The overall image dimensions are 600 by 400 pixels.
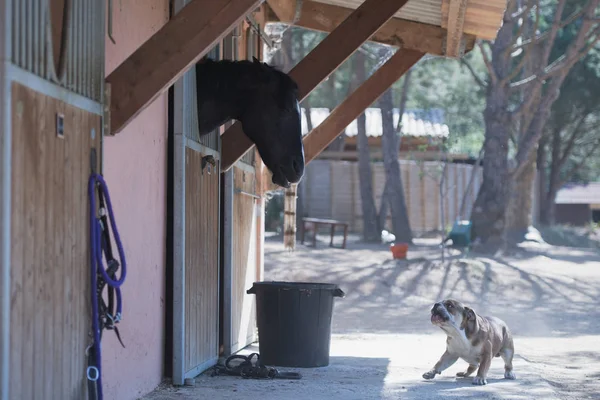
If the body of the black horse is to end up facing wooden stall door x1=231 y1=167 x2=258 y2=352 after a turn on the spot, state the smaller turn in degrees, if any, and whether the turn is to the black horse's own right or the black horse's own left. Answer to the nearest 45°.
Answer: approximately 90° to the black horse's own left

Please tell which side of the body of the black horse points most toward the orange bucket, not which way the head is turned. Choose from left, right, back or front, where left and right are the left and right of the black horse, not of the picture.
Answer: left

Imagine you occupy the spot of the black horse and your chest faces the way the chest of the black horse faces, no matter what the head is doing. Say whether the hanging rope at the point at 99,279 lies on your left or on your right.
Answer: on your right

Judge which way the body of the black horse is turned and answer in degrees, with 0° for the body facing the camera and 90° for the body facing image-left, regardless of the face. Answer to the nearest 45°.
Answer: approximately 270°

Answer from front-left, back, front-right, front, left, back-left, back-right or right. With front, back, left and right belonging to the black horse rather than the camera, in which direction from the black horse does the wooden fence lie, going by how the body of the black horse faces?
left

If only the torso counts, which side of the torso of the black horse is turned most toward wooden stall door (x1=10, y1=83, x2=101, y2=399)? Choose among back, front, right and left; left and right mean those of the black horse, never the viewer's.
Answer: right
